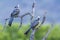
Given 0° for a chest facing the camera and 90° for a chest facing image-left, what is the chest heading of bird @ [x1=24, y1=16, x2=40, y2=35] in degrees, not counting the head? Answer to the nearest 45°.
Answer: approximately 270°
